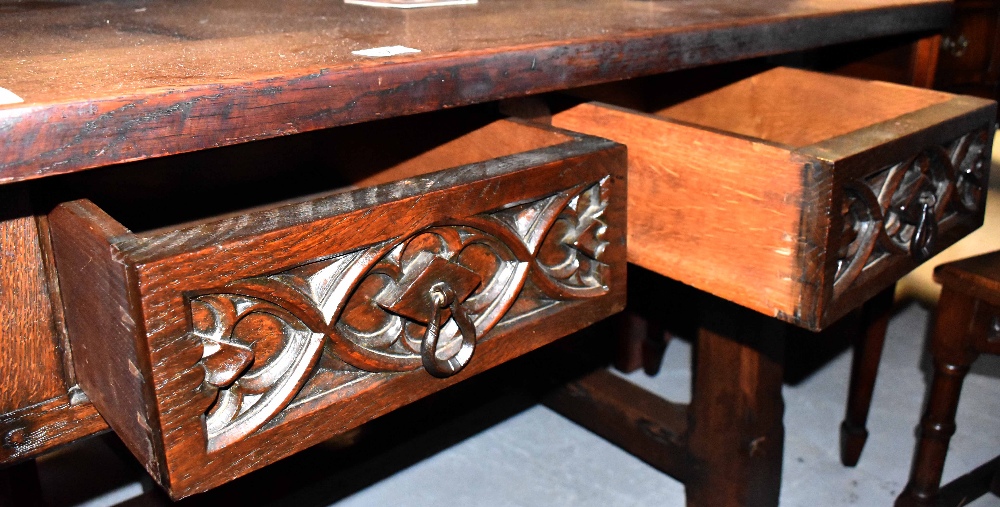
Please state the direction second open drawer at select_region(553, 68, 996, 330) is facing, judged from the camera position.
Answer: facing the viewer and to the right of the viewer

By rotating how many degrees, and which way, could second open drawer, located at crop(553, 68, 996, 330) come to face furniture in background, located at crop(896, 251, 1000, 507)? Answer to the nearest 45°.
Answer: approximately 90° to its left
